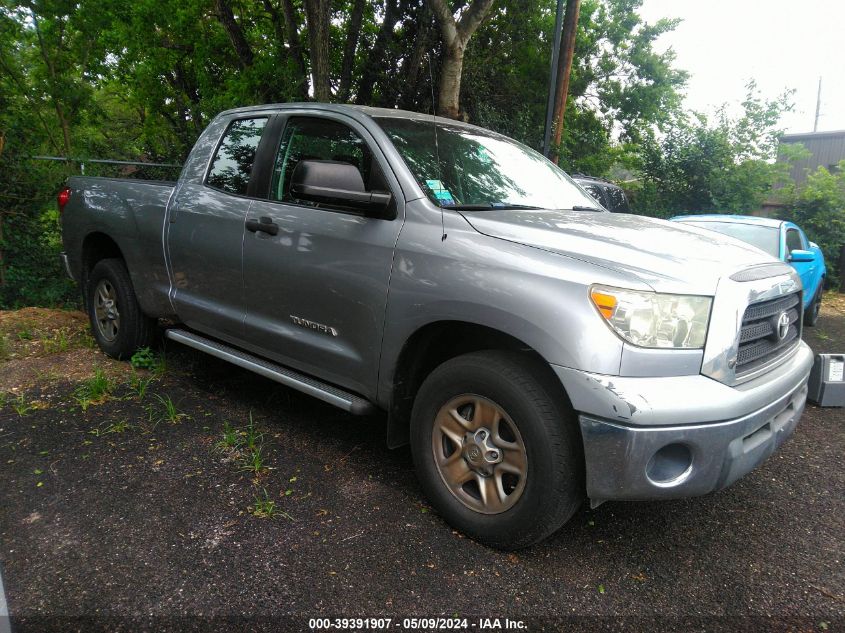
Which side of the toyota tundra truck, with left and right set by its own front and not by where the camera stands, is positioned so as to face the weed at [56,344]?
back

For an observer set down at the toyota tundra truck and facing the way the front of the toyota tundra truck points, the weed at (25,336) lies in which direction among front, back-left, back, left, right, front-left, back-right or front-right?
back

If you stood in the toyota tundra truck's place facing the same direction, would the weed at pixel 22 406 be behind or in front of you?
behind

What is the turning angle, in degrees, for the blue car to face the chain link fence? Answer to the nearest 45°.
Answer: approximately 45° to its right

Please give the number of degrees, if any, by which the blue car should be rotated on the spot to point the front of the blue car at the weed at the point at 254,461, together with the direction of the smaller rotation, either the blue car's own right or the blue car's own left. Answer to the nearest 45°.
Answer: approximately 45° to the blue car's own left

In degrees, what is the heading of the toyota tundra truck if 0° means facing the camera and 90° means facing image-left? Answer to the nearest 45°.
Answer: approximately 315°

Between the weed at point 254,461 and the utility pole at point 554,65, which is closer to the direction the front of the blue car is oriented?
the weed

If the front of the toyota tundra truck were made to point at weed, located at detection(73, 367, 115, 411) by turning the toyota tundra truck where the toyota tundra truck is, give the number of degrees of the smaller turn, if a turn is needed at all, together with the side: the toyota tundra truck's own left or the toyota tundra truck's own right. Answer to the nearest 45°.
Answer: approximately 180°

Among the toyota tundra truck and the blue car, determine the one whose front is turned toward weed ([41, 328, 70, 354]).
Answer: the blue car

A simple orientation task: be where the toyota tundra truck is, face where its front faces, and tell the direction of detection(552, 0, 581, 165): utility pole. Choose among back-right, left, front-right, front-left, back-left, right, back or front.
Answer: back-left
